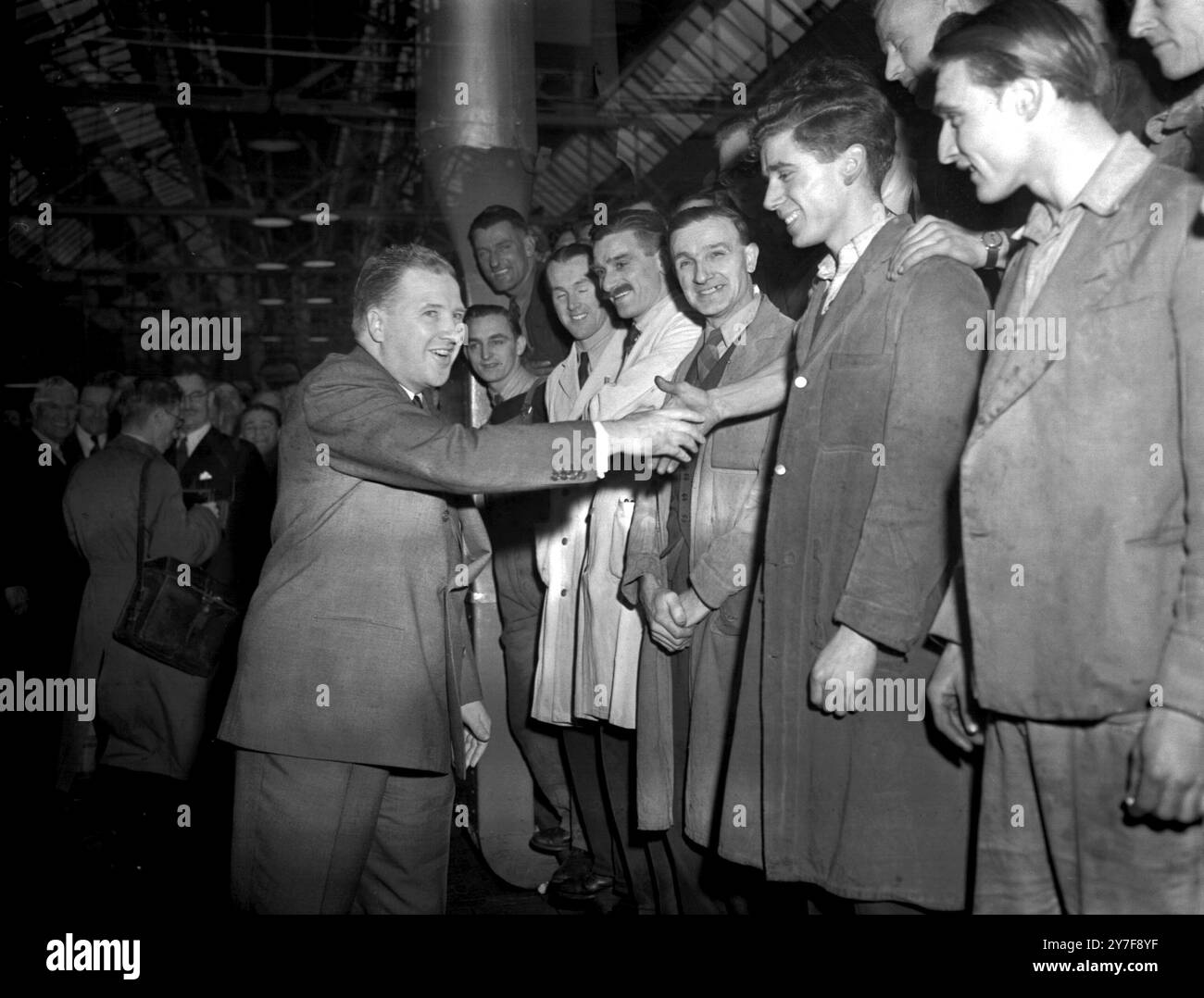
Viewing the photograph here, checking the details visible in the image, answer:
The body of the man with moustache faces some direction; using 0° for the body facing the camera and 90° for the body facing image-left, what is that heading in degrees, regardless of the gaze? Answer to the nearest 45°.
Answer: approximately 45°

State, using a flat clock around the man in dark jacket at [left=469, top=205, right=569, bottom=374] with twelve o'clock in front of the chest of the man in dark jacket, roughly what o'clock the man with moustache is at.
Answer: The man with moustache is roughly at 10 o'clock from the man in dark jacket.

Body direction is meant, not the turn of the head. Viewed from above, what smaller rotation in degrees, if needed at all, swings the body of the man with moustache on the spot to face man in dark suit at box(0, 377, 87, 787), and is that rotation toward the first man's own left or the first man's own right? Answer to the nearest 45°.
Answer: approximately 90° to the first man's own right

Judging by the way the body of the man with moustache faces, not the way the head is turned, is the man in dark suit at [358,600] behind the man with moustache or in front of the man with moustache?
in front

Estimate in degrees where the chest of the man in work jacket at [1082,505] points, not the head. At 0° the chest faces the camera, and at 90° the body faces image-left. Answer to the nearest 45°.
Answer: approximately 45°

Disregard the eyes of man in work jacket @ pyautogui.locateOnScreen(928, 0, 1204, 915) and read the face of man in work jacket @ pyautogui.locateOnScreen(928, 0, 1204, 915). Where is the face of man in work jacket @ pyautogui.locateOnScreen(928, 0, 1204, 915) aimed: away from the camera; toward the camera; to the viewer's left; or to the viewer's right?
to the viewer's left

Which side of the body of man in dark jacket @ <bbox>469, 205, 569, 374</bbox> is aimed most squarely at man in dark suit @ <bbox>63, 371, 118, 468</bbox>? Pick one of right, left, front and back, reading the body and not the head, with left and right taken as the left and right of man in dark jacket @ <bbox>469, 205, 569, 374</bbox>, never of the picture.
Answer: right

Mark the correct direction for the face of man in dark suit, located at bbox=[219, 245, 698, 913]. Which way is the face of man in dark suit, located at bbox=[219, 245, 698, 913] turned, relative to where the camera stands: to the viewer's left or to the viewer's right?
to the viewer's right

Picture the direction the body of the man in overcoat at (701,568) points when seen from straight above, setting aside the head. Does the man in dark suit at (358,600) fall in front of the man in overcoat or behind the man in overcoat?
in front
